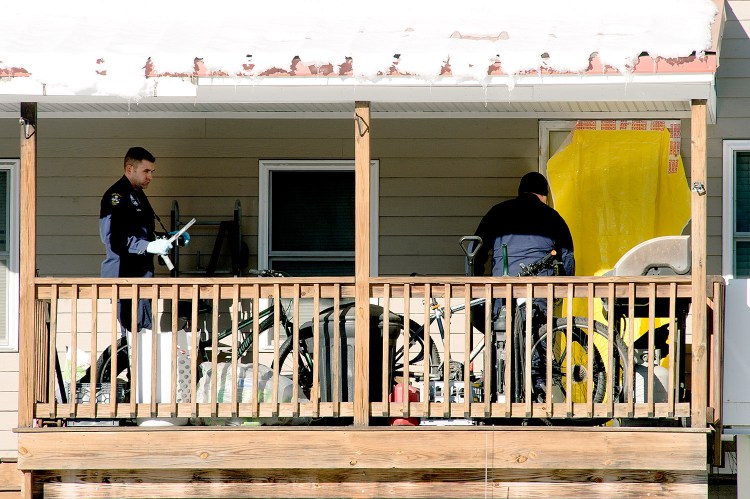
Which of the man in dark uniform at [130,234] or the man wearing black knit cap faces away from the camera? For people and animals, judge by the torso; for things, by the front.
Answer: the man wearing black knit cap

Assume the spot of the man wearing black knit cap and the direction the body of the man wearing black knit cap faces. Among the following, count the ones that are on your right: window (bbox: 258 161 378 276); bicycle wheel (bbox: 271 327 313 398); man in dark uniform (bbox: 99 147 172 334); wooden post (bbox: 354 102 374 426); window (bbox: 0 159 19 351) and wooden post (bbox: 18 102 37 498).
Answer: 0

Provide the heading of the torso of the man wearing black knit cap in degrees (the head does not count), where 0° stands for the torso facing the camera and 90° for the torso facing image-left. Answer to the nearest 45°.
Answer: approximately 180°

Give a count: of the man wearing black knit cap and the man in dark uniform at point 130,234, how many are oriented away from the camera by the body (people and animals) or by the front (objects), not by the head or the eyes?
1

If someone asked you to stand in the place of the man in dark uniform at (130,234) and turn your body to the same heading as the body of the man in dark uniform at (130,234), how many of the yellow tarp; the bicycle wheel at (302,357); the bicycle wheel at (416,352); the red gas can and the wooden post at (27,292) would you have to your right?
1

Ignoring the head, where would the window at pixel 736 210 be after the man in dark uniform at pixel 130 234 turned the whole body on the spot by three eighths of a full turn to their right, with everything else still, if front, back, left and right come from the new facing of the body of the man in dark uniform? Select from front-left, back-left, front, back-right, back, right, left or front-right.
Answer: back

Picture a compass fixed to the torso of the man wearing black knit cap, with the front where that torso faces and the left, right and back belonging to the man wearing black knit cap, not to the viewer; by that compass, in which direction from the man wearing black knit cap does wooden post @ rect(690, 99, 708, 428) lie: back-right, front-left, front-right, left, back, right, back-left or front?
back-right

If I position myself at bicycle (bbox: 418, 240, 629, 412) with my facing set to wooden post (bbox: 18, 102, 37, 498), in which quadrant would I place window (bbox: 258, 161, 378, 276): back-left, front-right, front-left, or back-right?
front-right

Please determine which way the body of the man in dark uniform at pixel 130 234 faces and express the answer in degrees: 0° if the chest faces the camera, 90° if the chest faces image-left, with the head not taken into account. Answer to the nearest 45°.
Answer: approximately 315°

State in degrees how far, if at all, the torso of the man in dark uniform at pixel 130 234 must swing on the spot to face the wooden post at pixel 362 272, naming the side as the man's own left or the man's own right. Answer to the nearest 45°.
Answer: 0° — they already face it

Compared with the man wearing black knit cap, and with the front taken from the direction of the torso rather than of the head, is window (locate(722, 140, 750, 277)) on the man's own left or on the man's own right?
on the man's own right

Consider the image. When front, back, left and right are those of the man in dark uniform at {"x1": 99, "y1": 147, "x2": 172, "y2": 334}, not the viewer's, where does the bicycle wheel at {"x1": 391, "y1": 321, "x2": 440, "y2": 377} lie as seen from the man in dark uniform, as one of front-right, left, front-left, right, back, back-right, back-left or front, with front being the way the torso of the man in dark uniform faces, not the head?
front-left

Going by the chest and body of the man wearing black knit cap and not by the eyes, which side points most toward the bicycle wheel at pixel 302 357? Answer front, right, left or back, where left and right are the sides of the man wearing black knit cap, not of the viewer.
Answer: left
